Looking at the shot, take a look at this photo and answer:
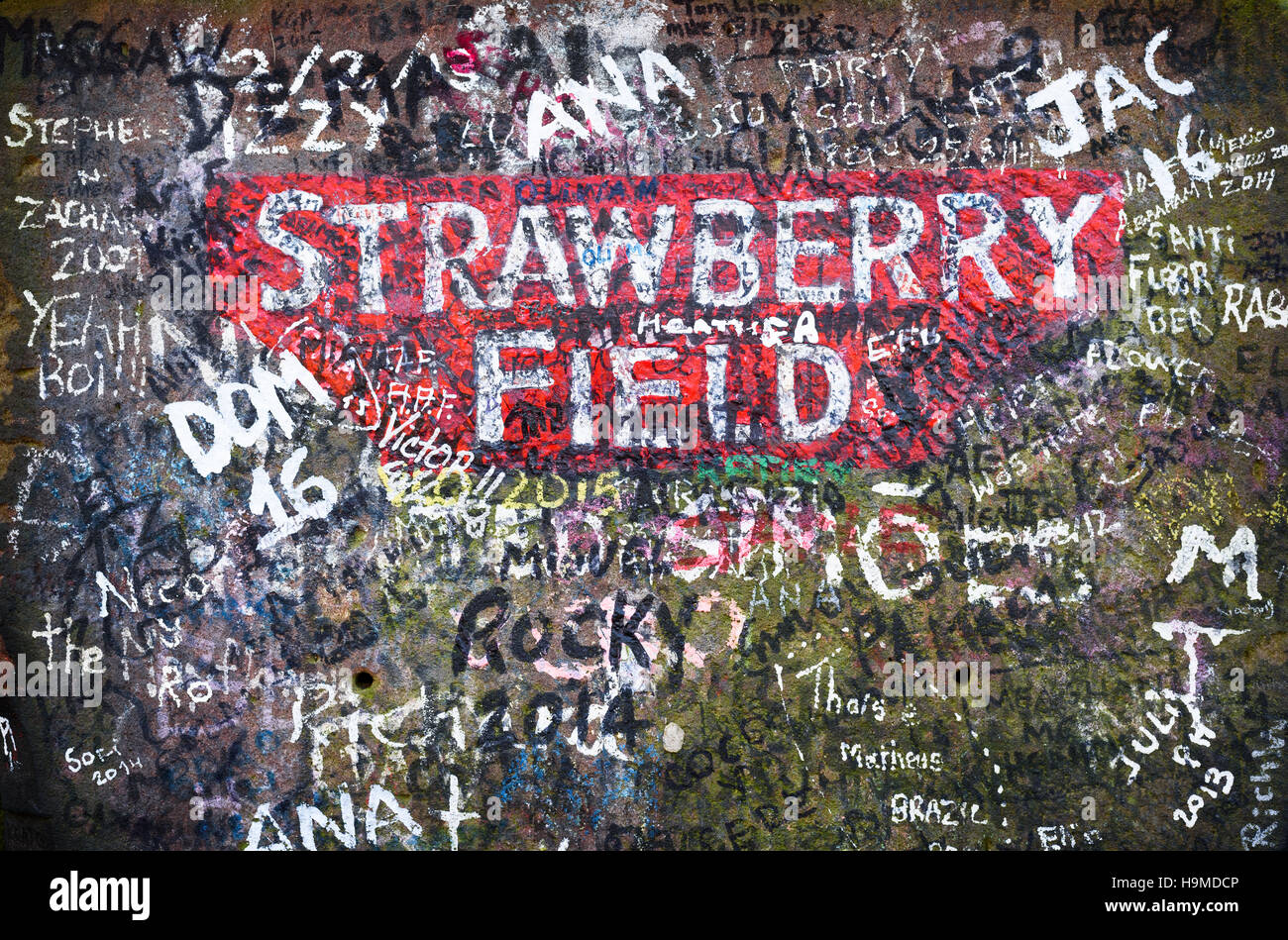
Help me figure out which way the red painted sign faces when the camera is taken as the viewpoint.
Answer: facing the viewer
